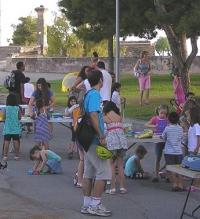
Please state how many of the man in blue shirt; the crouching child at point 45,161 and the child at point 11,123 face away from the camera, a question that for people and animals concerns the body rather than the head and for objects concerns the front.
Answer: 1

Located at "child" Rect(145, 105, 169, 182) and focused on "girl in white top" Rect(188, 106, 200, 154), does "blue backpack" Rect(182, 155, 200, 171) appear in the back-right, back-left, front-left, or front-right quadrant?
front-right

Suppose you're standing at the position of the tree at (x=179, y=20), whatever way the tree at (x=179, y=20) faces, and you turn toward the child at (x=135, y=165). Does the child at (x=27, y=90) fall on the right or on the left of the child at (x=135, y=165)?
right

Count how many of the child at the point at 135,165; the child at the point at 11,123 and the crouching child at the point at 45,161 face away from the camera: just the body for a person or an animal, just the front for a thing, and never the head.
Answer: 1
